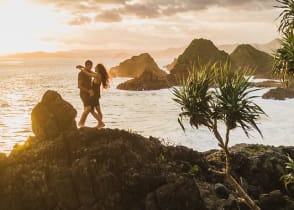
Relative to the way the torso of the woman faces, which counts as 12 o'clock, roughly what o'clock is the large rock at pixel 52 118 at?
The large rock is roughly at 11 o'clock from the woman.

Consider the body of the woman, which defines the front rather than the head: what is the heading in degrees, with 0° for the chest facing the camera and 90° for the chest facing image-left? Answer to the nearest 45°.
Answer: approximately 90°

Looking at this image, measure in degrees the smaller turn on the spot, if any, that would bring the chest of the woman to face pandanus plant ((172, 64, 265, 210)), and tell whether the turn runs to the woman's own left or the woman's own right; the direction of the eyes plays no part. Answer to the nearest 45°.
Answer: approximately 135° to the woman's own left

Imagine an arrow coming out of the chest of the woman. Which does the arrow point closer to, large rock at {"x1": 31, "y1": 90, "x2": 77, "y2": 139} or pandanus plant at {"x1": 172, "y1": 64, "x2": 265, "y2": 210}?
the large rock
